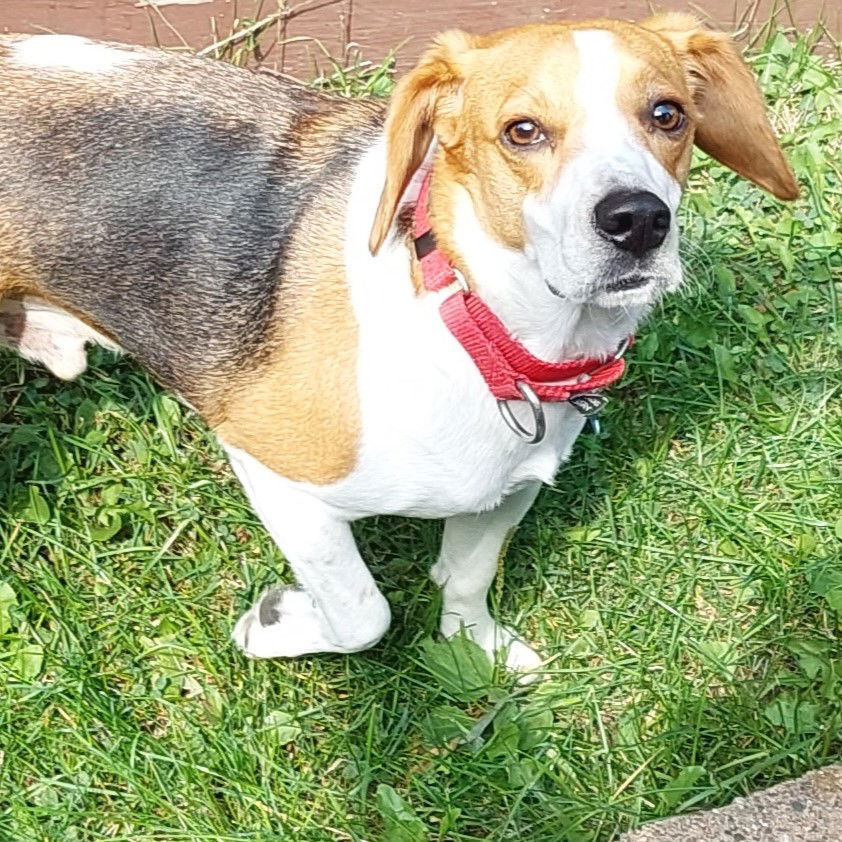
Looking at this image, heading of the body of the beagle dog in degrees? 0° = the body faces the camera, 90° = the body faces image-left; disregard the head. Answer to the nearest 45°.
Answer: approximately 315°
